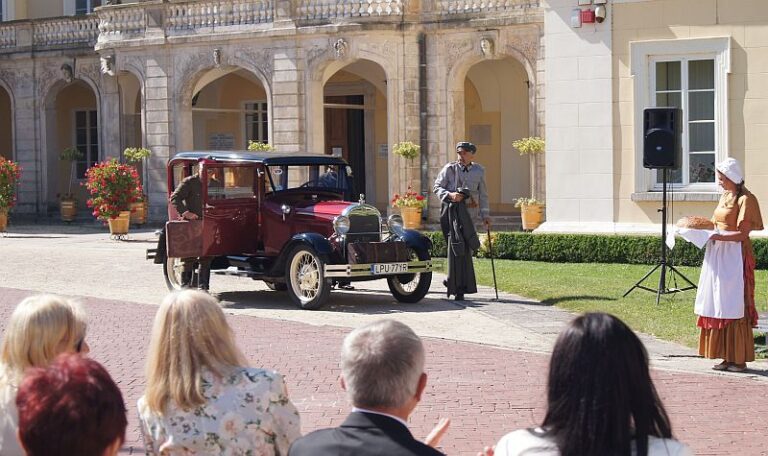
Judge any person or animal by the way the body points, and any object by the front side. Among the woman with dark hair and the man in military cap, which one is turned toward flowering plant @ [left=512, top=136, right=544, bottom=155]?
the woman with dark hair

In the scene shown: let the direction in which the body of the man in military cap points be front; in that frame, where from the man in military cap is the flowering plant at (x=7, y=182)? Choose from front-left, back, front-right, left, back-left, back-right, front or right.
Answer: back-right

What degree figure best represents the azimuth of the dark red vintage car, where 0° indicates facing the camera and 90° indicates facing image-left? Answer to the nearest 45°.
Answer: approximately 315°

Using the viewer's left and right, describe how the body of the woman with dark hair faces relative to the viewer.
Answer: facing away from the viewer

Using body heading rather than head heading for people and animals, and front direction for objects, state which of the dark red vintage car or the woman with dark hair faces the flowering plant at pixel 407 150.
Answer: the woman with dark hair

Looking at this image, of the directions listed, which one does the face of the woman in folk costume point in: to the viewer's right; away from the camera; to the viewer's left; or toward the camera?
to the viewer's left

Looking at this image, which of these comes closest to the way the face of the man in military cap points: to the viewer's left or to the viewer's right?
to the viewer's left

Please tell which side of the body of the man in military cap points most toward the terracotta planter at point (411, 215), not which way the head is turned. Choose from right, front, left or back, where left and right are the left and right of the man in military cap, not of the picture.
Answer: back

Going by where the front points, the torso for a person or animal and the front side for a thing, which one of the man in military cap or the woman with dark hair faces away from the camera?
the woman with dark hair

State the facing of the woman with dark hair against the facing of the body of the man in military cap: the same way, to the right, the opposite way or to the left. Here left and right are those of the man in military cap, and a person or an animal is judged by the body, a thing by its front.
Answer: the opposite way

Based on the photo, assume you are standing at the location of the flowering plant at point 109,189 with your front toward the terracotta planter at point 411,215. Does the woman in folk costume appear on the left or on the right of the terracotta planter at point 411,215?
right

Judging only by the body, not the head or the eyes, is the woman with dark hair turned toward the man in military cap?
yes

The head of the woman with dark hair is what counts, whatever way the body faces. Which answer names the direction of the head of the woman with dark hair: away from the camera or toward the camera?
away from the camera

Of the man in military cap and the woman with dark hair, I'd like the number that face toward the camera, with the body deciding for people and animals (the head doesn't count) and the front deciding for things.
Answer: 1

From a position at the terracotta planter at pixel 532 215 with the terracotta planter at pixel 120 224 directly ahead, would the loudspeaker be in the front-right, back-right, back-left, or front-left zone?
back-left

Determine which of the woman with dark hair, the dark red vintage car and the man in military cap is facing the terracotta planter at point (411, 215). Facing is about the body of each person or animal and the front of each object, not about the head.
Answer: the woman with dark hair

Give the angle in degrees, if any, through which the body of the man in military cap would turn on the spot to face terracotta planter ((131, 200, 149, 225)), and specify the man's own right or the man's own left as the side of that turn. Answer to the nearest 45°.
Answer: approximately 135° to the man's own right
